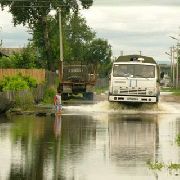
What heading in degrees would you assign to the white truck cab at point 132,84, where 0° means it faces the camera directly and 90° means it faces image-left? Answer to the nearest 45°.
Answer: approximately 0°

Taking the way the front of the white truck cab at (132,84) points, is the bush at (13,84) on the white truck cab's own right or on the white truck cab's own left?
on the white truck cab's own right

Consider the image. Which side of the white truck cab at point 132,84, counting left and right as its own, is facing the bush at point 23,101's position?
right
